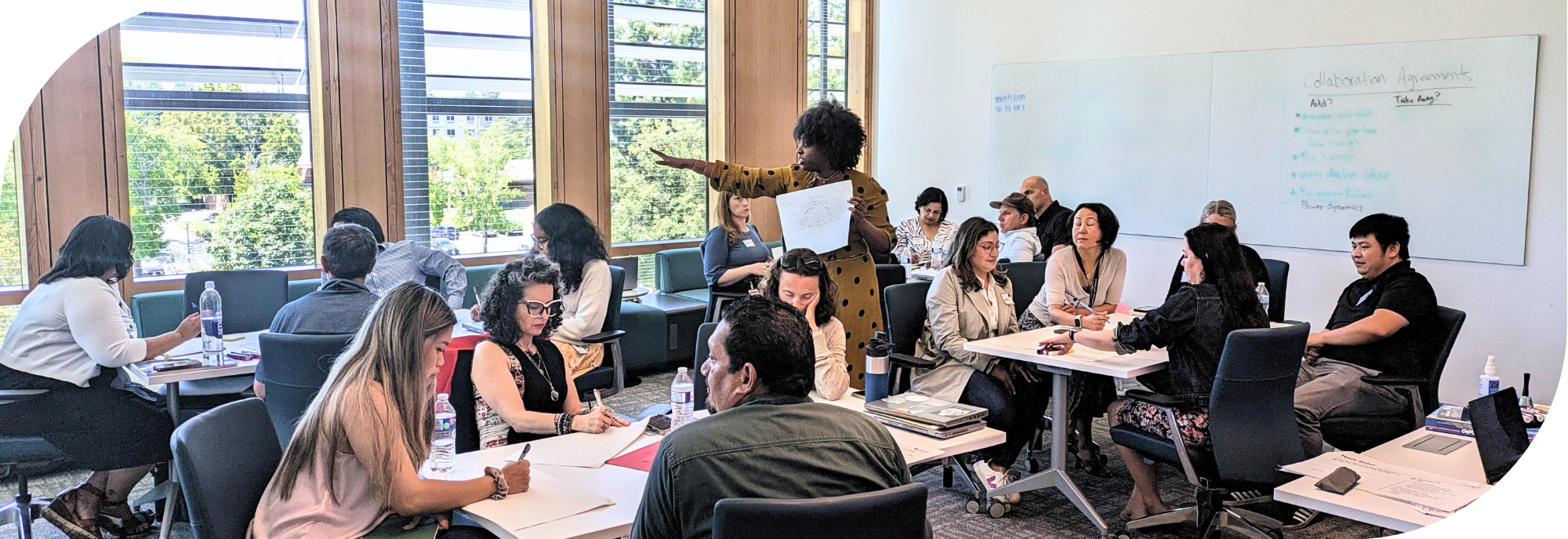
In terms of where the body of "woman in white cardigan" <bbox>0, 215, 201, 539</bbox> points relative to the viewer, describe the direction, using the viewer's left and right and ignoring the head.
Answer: facing to the right of the viewer

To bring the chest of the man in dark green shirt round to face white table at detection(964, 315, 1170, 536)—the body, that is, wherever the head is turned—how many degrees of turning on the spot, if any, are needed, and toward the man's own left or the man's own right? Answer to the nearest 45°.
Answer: approximately 45° to the man's own right

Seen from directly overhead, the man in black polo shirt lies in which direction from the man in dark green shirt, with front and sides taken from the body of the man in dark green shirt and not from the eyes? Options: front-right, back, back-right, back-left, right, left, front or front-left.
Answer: front-right

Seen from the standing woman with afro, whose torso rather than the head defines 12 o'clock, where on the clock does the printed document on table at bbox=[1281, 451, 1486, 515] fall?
The printed document on table is roughly at 9 o'clock from the standing woman with afro.

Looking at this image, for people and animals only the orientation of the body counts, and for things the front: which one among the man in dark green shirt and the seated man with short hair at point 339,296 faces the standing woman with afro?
the man in dark green shirt

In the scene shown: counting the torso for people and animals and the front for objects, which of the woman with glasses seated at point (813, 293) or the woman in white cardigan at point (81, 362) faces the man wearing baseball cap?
the woman in white cardigan

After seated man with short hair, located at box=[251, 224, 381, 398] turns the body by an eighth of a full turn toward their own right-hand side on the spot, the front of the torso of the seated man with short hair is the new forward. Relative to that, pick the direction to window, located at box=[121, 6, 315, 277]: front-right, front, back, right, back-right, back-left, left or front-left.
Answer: front-left

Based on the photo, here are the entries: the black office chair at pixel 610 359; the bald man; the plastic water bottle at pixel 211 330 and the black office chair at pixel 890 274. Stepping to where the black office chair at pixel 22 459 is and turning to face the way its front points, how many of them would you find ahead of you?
4

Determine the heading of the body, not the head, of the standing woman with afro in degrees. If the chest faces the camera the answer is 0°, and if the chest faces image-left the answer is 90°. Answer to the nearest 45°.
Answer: approximately 45°

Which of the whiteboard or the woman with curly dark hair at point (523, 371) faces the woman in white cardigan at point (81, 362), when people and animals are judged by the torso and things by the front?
the whiteboard

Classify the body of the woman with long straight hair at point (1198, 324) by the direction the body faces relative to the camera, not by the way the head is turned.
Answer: to the viewer's left

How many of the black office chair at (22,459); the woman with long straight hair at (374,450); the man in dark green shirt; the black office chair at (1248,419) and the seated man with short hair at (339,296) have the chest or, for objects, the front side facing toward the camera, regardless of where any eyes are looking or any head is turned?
0

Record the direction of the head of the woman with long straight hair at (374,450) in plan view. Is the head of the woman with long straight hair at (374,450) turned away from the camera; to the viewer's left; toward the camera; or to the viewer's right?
to the viewer's right

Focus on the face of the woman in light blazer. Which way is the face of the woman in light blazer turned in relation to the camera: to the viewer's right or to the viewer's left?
to the viewer's right

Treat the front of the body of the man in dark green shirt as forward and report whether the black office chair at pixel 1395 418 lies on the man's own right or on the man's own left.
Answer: on the man's own right

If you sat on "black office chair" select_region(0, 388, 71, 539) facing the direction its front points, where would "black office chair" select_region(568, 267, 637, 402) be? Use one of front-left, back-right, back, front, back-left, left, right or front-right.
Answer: front

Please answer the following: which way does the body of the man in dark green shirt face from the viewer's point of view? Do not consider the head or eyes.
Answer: away from the camera

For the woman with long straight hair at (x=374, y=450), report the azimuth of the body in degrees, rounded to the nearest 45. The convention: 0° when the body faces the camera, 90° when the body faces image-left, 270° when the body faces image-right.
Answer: approximately 270°
